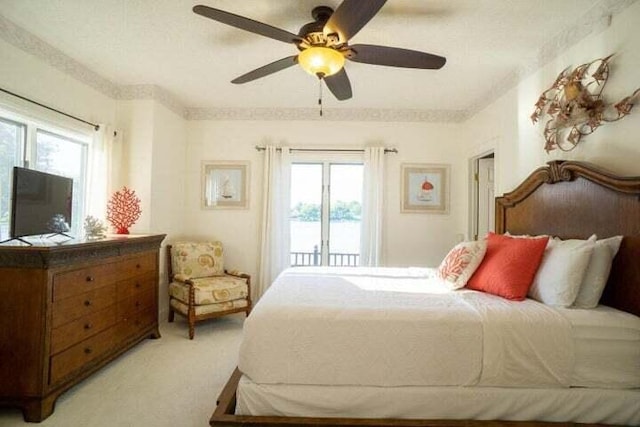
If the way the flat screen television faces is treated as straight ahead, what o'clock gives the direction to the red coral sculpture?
The red coral sculpture is roughly at 9 o'clock from the flat screen television.

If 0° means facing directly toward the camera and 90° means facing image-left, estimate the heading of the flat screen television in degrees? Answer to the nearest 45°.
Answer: approximately 315°

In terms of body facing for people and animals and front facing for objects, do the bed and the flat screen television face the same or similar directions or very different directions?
very different directions

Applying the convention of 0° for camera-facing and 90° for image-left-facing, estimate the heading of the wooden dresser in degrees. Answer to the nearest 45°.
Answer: approximately 315°

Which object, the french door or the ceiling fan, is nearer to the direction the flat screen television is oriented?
the ceiling fan

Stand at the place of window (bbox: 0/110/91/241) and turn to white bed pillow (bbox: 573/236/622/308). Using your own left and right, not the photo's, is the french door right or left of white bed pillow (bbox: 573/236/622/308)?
left

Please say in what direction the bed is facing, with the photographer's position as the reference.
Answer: facing to the left of the viewer

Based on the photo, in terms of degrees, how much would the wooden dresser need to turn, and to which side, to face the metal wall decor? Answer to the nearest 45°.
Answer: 0° — it already faces it

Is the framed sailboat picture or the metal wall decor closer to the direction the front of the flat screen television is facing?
the metal wall decor

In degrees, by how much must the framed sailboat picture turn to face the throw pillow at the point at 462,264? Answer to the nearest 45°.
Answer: approximately 45° to its left

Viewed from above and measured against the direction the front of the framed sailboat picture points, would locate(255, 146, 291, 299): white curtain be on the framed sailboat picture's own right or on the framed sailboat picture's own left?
on the framed sailboat picture's own left
